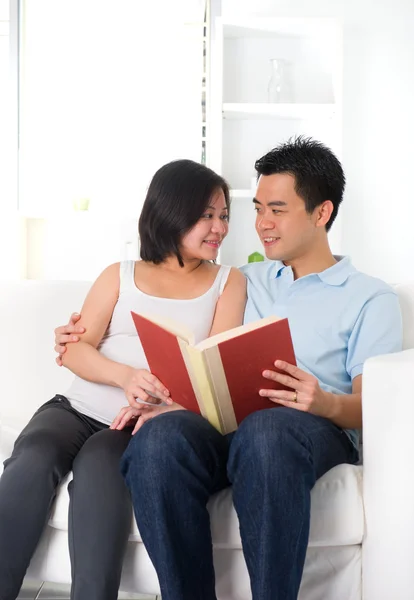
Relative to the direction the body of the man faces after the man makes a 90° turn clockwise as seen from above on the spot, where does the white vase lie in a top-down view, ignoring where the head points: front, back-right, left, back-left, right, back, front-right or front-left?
front-right

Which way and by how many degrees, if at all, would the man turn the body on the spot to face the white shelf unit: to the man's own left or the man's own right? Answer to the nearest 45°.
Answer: approximately 135° to the man's own right

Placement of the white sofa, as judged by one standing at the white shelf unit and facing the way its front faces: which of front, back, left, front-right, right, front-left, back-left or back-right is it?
front

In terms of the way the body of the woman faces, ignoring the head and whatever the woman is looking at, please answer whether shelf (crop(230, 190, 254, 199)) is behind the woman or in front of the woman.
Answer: behind

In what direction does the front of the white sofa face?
toward the camera

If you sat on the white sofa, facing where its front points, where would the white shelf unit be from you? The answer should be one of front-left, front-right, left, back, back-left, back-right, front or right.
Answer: back

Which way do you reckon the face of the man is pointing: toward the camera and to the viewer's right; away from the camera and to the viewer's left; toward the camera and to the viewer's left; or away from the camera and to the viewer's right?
toward the camera and to the viewer's left

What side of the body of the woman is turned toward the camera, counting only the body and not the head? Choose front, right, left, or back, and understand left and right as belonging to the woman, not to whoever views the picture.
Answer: front

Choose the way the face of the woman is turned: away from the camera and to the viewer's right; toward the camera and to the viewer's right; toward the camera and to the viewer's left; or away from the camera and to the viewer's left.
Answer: toward the camera and to the viewer's right

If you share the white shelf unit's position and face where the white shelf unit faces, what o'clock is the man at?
The man is roughly at 12 o'clock from the white shelf unit.

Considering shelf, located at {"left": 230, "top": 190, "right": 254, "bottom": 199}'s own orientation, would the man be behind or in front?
in front

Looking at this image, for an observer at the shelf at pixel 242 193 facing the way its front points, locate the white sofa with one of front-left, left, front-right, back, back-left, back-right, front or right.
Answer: front

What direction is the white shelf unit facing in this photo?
toward the camera

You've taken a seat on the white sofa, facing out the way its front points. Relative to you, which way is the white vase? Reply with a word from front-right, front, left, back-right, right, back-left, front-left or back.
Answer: back
